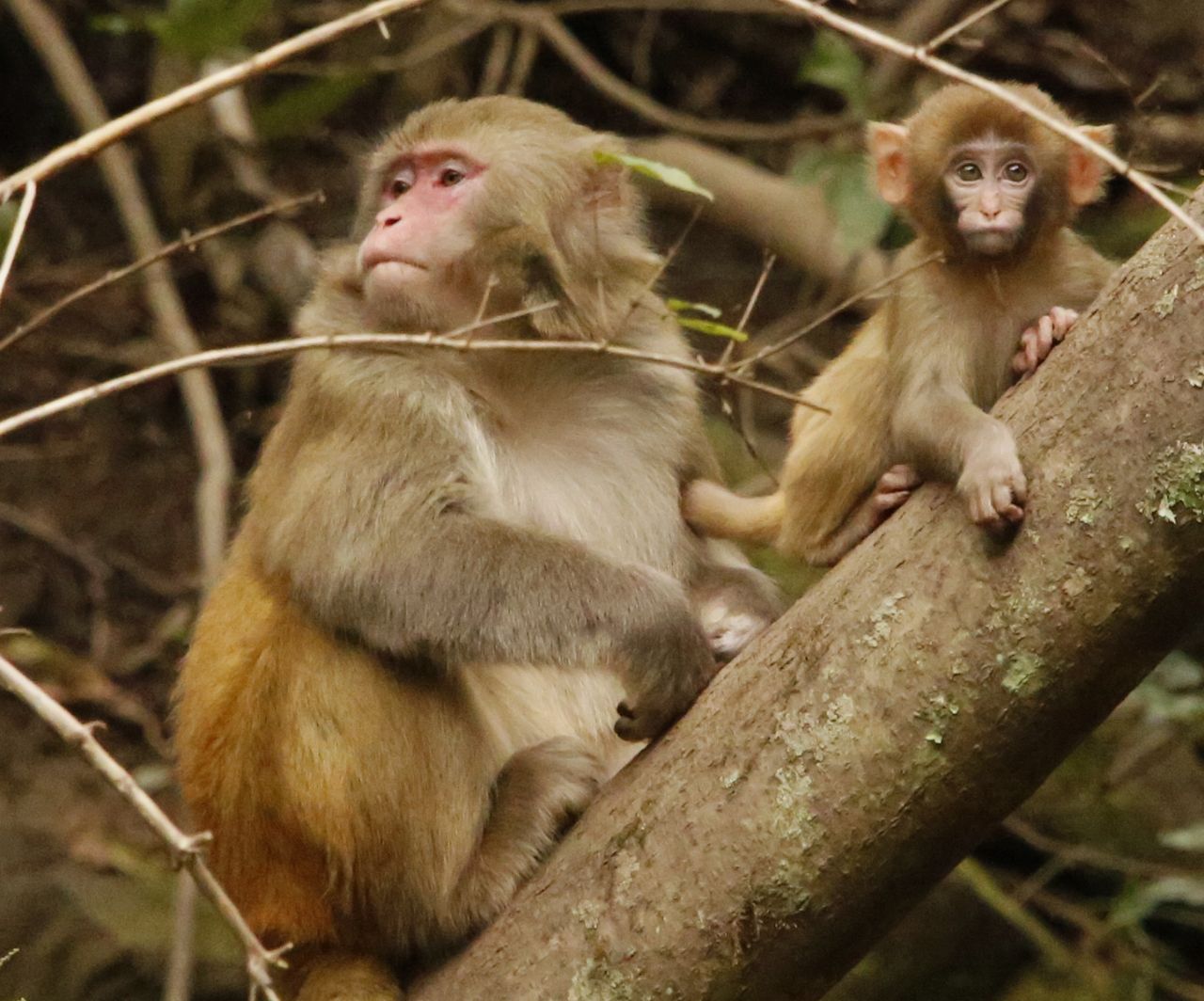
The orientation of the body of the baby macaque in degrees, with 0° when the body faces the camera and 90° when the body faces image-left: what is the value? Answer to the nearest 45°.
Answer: approximately 315°

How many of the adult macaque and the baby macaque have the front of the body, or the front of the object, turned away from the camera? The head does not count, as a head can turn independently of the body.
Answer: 0

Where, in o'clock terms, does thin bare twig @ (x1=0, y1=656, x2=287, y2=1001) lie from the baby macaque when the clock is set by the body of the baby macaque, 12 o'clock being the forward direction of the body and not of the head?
The thin bare twig is roughly at 2 o'clock from the baby macaque.

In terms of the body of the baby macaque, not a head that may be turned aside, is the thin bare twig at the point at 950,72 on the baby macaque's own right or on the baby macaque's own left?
on the baby macaque's own right

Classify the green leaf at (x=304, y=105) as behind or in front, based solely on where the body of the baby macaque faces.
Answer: behind

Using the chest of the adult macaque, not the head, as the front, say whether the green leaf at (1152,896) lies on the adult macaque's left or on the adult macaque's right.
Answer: on the adult macaque's left

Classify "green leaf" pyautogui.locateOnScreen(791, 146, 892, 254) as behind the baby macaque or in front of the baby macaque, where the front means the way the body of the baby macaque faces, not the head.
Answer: behind

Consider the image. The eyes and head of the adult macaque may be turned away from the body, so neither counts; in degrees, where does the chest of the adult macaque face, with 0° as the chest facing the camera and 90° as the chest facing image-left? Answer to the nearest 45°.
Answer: approximately 315°
